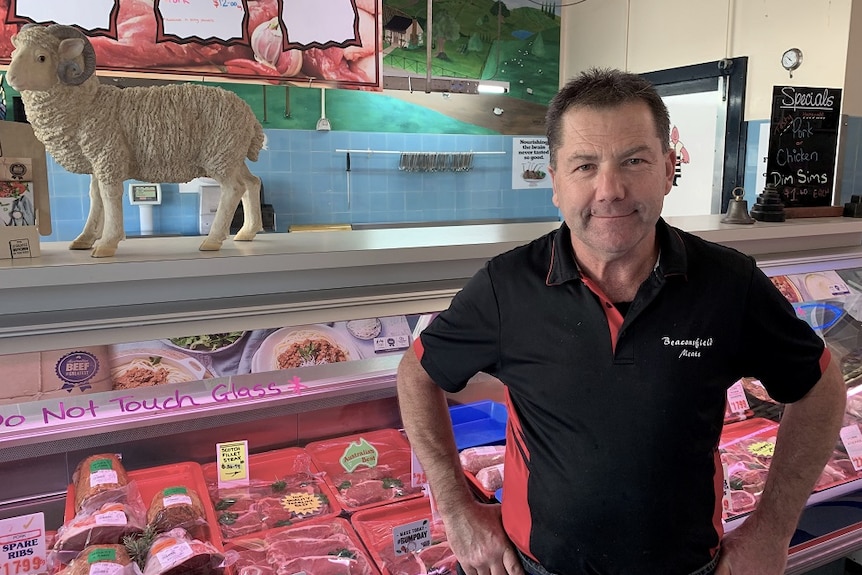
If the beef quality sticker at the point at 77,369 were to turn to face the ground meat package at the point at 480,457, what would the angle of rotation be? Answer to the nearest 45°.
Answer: approximately 90° to its left

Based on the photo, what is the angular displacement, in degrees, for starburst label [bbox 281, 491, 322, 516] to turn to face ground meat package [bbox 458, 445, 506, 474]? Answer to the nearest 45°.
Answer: approximately 90° to its left

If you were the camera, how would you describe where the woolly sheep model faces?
facing to the left of the viewer

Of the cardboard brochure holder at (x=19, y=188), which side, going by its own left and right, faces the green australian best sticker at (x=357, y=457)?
left

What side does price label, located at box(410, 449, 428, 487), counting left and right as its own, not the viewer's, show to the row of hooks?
back

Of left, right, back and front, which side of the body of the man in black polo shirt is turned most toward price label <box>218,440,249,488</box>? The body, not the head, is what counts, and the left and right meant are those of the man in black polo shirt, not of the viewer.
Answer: right

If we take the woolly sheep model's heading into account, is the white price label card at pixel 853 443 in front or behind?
behind

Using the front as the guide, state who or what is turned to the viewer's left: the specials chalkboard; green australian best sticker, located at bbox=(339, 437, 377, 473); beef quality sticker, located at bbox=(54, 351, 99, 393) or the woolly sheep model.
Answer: the woolly sheep model

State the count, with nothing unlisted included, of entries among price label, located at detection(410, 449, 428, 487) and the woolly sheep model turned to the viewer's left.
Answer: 1

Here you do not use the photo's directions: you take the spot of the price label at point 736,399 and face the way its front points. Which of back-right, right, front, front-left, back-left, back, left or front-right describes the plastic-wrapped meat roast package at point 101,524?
front-right
